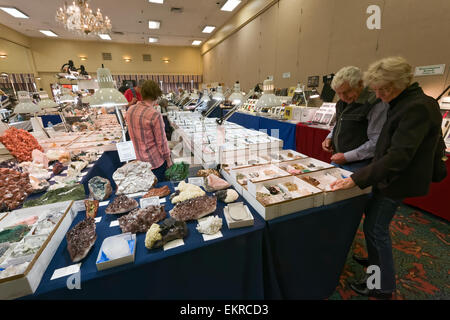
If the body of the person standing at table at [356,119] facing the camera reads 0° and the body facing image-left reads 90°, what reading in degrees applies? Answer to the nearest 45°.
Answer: approximately 45°

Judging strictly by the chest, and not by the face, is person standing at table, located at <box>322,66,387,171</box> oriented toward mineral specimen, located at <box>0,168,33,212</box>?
yes

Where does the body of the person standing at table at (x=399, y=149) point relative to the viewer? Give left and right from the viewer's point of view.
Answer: facing to the left of the viewer

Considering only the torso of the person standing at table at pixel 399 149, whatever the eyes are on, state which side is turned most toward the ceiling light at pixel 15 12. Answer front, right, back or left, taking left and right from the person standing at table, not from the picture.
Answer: front

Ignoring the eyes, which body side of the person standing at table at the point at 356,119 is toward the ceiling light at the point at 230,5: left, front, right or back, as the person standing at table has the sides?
right

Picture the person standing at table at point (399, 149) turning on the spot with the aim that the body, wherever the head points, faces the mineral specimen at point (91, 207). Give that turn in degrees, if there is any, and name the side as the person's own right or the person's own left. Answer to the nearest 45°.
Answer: approximately 45° to the person's own left

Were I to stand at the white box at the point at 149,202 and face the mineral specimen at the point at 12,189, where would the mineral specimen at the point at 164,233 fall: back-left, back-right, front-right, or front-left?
back-left

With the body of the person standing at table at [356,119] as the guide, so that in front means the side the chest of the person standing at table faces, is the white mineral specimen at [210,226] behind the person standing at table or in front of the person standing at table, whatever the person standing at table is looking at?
in front

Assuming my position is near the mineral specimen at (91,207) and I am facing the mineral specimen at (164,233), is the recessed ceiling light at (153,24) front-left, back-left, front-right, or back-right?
back-left

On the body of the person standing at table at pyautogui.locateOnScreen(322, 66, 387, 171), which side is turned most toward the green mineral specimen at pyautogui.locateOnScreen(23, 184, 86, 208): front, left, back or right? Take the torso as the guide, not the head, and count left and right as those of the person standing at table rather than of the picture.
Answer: front

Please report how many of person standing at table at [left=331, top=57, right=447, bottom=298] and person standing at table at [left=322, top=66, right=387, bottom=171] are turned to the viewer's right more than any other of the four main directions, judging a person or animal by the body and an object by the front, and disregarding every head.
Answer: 0
